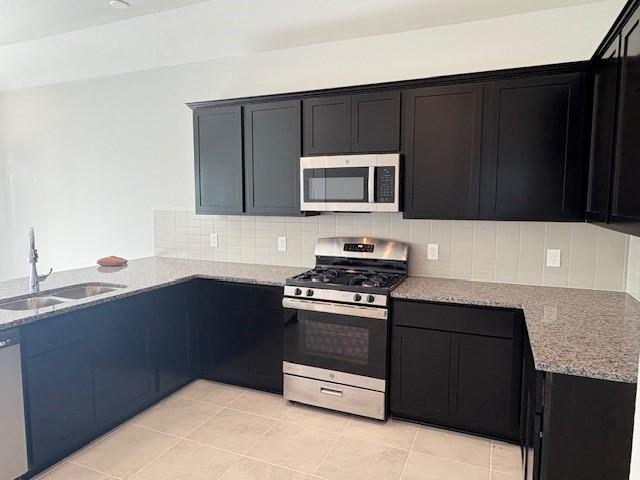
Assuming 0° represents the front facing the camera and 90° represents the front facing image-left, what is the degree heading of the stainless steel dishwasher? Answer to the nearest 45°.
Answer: approximately 315°

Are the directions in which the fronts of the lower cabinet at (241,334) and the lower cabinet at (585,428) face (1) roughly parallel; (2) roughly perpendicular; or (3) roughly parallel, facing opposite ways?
roughly perpendicular

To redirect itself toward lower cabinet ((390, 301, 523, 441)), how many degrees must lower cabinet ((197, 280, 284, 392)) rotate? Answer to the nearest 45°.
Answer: approximately 90° to its left

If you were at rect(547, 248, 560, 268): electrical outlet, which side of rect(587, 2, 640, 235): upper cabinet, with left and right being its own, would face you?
right

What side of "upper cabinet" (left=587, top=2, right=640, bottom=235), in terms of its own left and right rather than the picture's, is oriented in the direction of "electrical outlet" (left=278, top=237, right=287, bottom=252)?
front

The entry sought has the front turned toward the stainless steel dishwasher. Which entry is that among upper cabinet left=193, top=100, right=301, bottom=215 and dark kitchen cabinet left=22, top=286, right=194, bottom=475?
the upper cabinet

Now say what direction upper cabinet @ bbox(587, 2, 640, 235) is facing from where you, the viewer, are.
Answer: facing to the left of the viewer

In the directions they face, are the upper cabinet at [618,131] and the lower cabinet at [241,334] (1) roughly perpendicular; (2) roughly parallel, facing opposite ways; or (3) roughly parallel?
roughly perpendicular

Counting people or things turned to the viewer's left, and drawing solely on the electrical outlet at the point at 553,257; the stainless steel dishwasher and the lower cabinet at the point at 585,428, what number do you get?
1

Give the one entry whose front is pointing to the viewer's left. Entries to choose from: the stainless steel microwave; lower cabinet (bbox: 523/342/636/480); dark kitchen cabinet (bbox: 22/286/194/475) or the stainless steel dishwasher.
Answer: the lower cabinet
